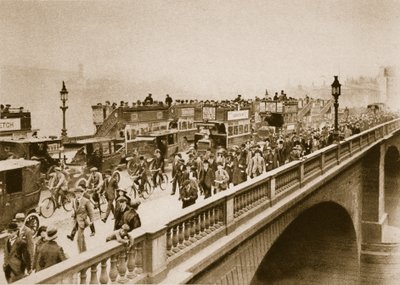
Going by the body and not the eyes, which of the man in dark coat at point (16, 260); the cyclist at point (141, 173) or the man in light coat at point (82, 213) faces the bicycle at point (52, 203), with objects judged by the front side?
the cyclist

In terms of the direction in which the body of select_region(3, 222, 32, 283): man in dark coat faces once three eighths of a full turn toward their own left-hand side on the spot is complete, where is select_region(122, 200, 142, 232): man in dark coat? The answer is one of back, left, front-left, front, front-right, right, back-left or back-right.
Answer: front

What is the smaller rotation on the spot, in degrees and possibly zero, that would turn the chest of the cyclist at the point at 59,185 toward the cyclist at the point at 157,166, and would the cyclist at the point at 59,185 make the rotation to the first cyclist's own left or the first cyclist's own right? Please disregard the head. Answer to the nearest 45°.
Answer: approximately 180°

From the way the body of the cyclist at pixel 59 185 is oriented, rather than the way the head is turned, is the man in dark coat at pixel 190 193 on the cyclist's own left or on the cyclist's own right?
on the cyclist's own left

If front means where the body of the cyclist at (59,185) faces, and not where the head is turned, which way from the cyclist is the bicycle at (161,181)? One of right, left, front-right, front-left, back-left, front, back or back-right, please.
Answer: back

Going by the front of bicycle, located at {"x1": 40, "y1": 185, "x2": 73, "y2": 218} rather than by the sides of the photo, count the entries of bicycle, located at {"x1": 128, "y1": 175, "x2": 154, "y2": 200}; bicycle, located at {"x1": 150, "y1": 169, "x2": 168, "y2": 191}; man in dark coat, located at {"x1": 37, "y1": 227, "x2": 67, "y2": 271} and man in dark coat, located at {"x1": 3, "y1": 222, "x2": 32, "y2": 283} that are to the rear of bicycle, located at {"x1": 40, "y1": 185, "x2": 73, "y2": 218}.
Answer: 2

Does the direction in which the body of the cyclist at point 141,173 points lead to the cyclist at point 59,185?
yes

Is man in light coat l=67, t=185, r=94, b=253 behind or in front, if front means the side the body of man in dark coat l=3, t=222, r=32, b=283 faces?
behind

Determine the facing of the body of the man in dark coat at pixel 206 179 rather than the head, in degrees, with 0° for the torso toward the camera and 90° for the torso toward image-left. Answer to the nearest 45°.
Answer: approximately 45°
